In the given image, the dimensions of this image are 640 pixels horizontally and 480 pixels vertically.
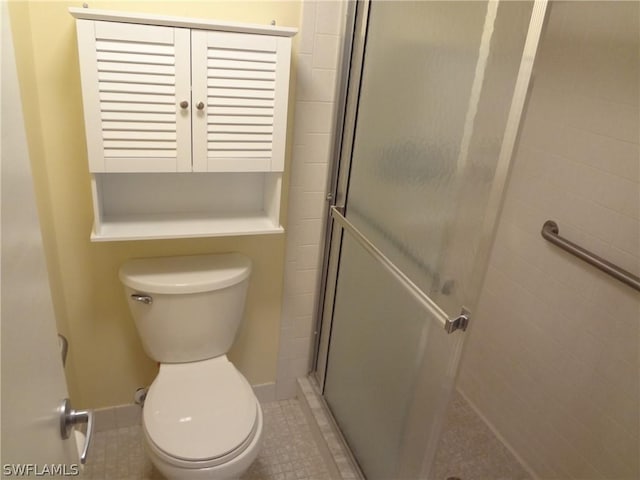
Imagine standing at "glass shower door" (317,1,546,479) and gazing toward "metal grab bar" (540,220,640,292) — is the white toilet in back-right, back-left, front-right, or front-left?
back-left

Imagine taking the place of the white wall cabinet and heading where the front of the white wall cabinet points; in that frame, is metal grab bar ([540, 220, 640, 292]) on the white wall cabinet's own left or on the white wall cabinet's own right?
on the white wall cabinet's own left

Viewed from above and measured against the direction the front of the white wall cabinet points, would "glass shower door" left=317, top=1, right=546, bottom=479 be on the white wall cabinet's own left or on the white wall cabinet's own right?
on the white wall cabinet's own left

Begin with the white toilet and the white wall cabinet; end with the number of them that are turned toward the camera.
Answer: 2

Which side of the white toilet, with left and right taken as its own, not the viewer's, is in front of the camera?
front

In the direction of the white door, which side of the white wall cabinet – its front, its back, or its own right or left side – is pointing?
front

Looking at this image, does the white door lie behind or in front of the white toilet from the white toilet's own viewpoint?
in front

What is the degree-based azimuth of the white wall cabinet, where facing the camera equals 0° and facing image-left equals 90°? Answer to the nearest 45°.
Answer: approximately 0°
